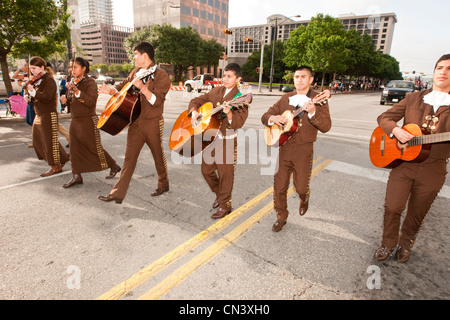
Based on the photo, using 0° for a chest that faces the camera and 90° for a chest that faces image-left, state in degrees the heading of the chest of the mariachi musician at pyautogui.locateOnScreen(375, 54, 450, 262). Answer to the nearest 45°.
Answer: approximately 0°

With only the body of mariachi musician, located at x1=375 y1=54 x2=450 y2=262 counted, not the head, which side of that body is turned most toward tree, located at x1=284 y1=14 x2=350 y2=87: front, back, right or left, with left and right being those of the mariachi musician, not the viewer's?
back

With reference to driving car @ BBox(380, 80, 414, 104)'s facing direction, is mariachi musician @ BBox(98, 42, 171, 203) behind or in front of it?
in front

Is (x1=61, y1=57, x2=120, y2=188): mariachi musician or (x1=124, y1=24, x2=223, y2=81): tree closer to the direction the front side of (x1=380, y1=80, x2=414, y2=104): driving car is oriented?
the mariachi musician

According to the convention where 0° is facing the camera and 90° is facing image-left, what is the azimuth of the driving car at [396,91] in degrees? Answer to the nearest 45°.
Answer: approximately 45°

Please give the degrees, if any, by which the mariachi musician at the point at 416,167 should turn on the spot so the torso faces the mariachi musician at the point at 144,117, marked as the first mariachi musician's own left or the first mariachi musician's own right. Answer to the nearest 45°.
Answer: approximately 90° to the first mariachi musician's own right

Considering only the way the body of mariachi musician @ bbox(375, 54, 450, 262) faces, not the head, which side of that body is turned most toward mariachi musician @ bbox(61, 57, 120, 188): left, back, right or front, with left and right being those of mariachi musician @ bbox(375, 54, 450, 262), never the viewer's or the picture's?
right

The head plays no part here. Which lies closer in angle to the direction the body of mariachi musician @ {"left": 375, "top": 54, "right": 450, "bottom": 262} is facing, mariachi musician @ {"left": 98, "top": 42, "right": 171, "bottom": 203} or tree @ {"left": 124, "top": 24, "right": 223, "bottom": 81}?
the mariachi musician

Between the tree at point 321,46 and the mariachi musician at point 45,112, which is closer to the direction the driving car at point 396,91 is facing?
the mariachi musician

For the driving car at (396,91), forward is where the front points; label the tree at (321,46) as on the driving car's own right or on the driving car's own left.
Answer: on the driving car's own right
